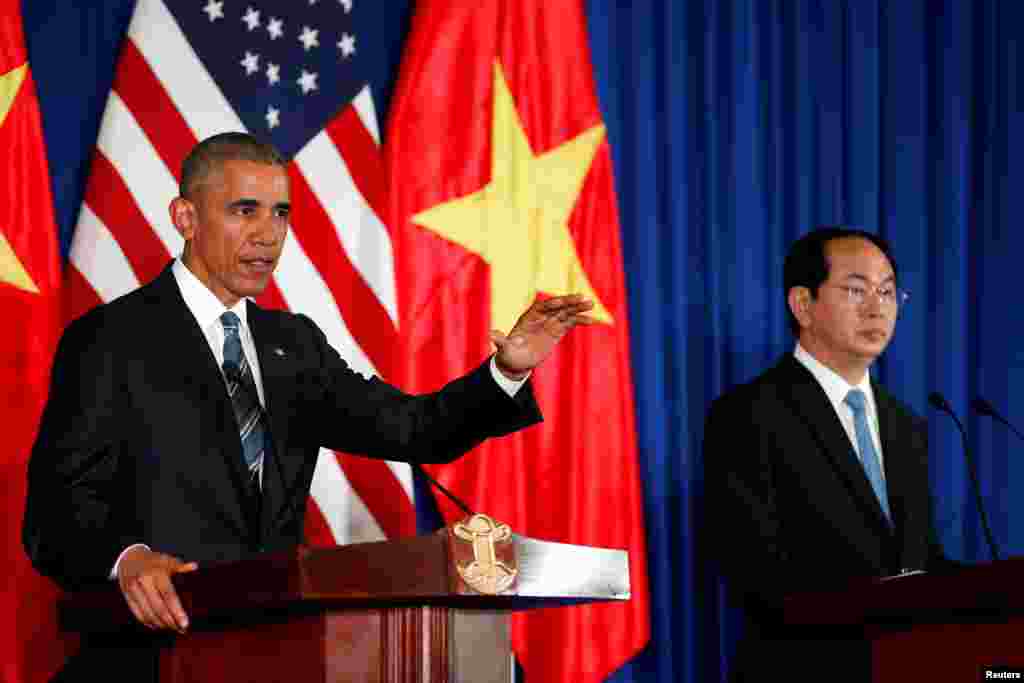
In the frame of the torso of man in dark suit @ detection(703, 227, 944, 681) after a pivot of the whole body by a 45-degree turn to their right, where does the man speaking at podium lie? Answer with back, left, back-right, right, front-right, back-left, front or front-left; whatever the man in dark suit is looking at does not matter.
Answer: front-right

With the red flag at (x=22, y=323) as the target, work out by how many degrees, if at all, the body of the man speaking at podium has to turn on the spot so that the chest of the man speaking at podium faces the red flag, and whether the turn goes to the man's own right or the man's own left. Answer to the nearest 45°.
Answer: approximately 180°

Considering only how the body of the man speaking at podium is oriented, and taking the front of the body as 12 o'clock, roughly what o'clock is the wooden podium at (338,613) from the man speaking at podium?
The wooden podium is roughly at 1 o'clock from the man speaking at podium.

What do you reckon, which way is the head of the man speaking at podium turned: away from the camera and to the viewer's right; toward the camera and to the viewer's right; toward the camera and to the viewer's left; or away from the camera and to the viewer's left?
toward the camera and to the viewer's right

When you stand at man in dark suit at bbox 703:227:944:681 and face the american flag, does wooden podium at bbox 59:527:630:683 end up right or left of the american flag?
left

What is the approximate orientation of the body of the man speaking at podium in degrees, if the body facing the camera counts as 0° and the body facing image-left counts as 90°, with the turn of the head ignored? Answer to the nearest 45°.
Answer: approximately 315°

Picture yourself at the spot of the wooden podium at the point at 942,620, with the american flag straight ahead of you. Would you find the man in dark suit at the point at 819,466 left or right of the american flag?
right

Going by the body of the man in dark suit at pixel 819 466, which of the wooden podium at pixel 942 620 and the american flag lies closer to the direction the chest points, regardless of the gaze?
the wooden podium

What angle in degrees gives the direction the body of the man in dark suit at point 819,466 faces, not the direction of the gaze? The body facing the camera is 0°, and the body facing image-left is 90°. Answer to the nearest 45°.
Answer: approximately 315°

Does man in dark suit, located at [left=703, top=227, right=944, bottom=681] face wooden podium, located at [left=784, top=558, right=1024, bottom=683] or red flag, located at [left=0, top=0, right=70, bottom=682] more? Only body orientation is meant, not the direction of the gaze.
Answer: the wooden podium

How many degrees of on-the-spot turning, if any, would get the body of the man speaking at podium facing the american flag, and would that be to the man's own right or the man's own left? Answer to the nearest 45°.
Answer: approximately 135° to the man's own left
